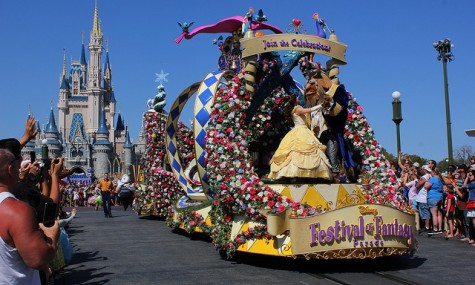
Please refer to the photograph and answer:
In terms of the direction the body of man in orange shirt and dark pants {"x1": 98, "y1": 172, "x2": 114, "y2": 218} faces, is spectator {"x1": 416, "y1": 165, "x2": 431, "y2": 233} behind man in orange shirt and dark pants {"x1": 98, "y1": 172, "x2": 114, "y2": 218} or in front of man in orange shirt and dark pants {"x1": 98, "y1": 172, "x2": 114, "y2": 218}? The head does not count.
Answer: in front

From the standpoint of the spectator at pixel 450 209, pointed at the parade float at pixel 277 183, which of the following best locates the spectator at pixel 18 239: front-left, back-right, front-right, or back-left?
front-left

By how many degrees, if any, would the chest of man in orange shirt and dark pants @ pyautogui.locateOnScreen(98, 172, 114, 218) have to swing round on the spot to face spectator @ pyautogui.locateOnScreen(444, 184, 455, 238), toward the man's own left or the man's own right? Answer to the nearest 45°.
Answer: approximately 45° to the man's own left

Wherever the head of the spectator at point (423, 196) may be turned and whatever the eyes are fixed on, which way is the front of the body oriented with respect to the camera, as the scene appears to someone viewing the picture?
to the viewer's left

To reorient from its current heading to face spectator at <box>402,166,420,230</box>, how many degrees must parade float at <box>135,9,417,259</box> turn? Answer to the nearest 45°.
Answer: approximately 90° to its left

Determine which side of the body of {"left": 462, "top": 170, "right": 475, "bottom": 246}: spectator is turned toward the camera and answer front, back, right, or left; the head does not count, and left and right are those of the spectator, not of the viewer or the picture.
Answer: left

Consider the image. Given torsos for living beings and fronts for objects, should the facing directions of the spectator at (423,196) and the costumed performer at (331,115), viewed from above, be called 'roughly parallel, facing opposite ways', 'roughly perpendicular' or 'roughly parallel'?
roughly parallel

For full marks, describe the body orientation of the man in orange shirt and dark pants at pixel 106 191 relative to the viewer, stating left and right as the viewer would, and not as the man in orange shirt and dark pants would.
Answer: facing the viewer

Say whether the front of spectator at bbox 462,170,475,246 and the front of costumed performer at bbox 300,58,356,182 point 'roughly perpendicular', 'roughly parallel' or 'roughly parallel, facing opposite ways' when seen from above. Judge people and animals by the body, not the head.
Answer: roughly parallel

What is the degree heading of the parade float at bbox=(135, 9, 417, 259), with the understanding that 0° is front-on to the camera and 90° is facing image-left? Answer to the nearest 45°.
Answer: approximately 315°

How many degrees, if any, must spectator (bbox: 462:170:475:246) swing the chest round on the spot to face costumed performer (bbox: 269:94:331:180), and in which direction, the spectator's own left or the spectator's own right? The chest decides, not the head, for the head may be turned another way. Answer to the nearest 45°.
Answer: approximately 45° to the spectator's own left

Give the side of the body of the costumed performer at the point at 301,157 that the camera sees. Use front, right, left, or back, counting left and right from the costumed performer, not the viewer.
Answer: right

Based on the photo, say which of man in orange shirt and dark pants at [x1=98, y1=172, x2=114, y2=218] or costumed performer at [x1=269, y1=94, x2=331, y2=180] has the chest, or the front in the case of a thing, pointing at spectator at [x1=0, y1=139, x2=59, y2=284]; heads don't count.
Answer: man in orange shirt and dark pants at [x1=98, y1=172, x2=114, y2=218]

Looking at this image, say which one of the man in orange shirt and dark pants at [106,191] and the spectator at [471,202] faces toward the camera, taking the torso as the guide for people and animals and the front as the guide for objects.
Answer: the man in orange shirt and dark pants at [106,191]

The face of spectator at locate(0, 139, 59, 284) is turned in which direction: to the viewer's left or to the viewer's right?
to the viewer's right

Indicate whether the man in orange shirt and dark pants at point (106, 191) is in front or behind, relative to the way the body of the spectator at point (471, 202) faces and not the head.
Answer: in front

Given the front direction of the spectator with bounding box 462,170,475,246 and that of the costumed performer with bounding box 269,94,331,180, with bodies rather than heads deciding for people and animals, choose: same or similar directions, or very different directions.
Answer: very different directions

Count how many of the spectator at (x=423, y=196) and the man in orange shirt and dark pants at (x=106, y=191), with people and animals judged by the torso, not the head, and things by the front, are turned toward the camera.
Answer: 1

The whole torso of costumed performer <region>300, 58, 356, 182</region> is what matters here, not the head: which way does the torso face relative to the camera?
to the viewer's left
